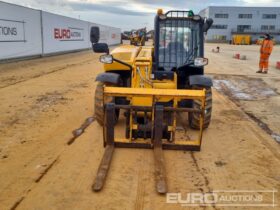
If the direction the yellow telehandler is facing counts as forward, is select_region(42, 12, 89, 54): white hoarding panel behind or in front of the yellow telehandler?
behind

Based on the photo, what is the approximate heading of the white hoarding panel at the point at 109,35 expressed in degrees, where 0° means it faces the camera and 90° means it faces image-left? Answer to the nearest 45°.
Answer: approximately 315°

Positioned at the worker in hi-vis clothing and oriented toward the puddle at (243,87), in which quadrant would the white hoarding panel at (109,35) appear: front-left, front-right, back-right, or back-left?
back-right

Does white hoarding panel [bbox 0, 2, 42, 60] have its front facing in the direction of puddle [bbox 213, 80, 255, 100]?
yes

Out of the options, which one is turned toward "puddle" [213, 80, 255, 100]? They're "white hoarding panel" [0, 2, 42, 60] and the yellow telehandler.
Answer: the white hoarding panel

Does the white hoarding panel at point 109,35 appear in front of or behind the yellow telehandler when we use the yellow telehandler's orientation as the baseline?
behind

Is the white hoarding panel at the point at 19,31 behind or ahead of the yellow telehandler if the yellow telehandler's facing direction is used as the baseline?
behind

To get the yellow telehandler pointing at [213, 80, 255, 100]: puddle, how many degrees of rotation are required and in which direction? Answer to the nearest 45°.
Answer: approximately 135° to its left

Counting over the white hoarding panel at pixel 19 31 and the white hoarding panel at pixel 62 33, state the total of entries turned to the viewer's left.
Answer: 0

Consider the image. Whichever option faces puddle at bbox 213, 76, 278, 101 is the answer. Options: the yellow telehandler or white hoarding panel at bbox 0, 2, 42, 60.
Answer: the white hoarding panel

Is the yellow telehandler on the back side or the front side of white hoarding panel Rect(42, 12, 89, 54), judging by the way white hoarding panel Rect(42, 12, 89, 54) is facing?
on the front side
